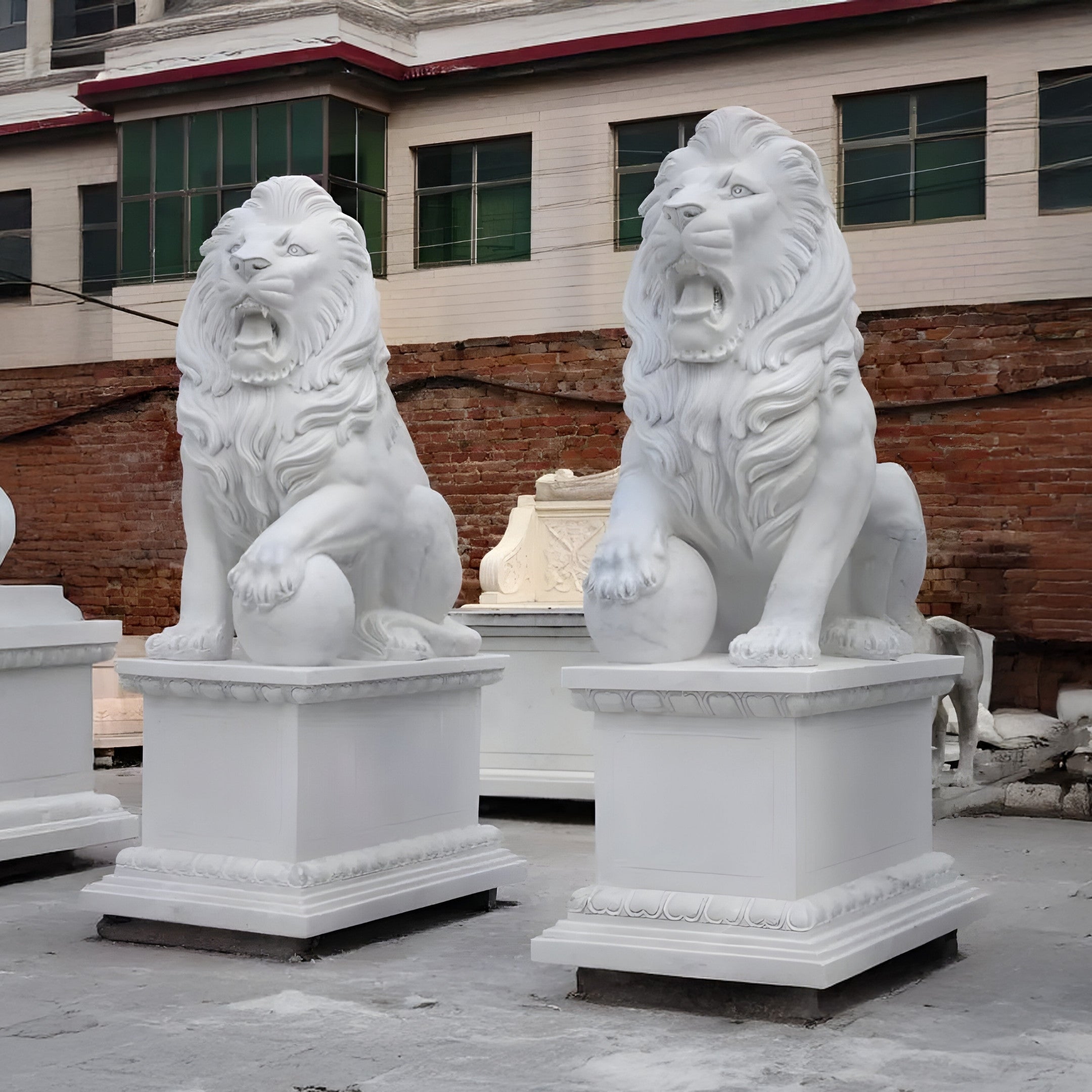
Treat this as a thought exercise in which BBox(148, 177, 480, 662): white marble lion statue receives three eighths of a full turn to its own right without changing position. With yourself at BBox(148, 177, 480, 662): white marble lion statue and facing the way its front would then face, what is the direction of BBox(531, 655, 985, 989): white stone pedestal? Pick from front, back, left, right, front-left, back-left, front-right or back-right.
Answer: back-right

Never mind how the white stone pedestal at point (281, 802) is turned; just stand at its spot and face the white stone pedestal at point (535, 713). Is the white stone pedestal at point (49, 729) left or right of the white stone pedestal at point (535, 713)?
left

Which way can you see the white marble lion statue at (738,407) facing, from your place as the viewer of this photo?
facing the viewer and to the left of the viewer

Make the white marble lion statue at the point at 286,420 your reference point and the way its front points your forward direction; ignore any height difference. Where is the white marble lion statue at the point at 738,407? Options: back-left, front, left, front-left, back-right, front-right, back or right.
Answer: left

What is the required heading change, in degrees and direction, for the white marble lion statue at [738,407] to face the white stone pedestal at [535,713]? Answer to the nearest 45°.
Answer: approximately 135° to its right

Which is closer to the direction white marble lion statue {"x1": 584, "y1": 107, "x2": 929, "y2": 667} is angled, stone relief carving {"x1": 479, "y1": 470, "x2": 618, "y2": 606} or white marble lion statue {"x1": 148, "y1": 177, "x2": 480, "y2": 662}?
the white marble lion statue

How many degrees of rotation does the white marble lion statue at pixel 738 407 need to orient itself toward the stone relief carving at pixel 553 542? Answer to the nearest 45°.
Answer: approximately 135° to its right

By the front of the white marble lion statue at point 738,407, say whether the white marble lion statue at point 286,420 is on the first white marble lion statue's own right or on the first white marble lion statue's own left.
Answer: on the first white marble lion statue's own right

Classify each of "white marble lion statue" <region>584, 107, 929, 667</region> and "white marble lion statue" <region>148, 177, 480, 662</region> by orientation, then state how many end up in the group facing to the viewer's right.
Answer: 0

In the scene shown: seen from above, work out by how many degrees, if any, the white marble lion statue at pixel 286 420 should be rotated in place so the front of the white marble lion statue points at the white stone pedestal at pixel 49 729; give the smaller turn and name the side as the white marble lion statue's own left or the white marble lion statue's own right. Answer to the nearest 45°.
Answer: approximately 90° to the white marble lion statue's own right

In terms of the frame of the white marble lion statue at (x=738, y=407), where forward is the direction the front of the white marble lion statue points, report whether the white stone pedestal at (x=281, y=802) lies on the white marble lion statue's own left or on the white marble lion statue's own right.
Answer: on the white marble lion statue's own right

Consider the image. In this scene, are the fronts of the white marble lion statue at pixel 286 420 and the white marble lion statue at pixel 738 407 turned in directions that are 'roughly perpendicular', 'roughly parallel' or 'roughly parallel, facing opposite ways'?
roughly parallel
